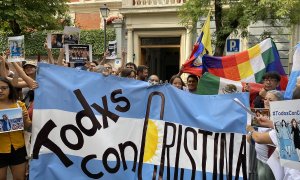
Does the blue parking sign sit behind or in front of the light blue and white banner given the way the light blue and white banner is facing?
behind

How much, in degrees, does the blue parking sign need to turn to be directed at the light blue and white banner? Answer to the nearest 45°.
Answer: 0° — it already faces it

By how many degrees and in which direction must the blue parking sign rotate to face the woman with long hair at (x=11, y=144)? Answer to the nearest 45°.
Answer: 0° — it already faces them

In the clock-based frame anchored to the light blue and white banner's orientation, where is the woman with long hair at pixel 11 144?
The woman with long hair is roughly at 3 o'clock from the light blue and white banner.

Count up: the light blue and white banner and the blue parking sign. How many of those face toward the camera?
2

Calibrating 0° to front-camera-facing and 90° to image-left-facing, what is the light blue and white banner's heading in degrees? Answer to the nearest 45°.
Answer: approximately 0°
